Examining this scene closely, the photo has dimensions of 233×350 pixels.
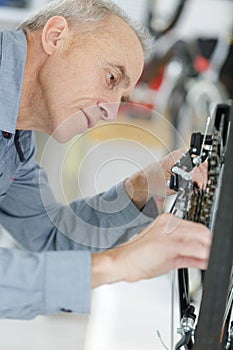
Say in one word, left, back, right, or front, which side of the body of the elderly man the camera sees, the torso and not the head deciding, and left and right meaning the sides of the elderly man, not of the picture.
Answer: right

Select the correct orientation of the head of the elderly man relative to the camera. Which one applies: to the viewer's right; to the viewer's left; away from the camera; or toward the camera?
to the viewer's right
